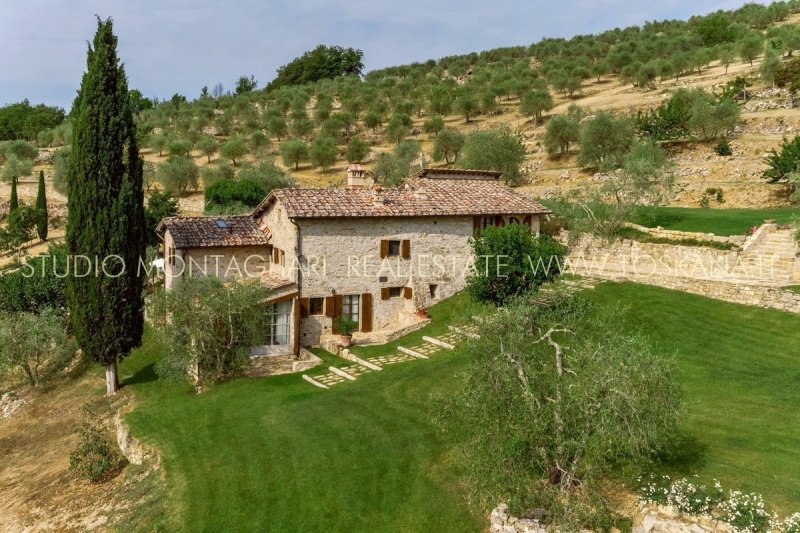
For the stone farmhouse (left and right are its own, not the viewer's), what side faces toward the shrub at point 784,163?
left

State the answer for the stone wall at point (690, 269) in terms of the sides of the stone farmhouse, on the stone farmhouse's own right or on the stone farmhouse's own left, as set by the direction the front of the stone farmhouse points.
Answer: on the stone farmhouse's own left

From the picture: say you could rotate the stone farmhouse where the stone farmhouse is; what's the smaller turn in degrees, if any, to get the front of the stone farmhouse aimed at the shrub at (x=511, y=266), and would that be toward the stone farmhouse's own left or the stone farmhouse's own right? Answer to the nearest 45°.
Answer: approximately 45° to the stone farmhouse's own left

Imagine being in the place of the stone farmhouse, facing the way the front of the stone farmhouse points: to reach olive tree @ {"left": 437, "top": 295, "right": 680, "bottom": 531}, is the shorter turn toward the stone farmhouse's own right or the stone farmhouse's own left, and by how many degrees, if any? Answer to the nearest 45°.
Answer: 0° — it already faces it

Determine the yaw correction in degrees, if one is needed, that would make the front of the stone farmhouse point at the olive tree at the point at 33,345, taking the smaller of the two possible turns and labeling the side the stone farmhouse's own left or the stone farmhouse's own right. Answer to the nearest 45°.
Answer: approximately 90° to the stone farmhouse's own right

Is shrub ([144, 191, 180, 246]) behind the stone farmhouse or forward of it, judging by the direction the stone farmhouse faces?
behind

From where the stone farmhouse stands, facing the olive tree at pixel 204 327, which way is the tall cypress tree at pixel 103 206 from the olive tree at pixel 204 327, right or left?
right

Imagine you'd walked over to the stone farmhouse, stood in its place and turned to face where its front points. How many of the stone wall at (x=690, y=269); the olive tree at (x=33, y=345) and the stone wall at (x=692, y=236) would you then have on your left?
2

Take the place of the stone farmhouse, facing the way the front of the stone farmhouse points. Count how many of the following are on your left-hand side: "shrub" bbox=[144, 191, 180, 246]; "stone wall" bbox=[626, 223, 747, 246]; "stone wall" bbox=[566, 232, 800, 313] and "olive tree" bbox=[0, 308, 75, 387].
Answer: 2

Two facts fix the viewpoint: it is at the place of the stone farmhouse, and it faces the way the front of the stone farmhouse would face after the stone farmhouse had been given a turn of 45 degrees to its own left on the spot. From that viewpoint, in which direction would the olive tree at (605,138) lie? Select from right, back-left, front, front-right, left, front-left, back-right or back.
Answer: left

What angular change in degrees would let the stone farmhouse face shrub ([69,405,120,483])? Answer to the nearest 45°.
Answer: approximately 45° to its right

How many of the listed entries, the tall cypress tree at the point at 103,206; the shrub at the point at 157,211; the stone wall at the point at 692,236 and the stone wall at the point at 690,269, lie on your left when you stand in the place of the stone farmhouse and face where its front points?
2

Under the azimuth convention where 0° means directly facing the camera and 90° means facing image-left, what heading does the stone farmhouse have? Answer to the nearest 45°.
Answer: approximately 0°

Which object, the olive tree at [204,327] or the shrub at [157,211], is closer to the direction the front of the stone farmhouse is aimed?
the olive tree

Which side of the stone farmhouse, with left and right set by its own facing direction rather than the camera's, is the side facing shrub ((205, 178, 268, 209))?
back
